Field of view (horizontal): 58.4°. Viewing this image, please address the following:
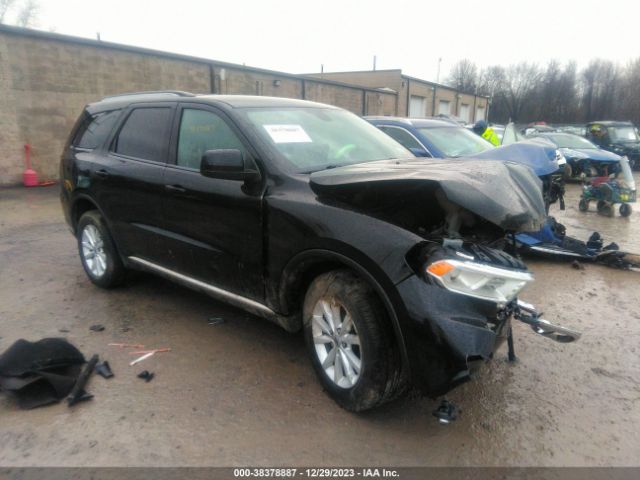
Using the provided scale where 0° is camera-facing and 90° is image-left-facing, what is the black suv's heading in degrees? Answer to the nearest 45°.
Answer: approximately 315°

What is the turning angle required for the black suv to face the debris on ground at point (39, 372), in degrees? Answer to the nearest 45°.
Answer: approximately 135° to its right

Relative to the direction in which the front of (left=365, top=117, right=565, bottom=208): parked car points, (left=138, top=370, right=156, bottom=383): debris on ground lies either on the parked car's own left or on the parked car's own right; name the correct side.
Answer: on the parked car's own right

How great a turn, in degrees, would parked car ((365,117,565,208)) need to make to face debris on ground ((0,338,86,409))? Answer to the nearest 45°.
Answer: approximately 90° to its right

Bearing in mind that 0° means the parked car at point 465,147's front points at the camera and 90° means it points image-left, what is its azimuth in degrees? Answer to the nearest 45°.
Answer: approximately 315°

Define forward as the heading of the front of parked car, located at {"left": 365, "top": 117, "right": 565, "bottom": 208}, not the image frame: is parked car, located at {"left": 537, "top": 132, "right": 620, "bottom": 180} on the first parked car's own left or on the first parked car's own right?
on the first parked car's own left
